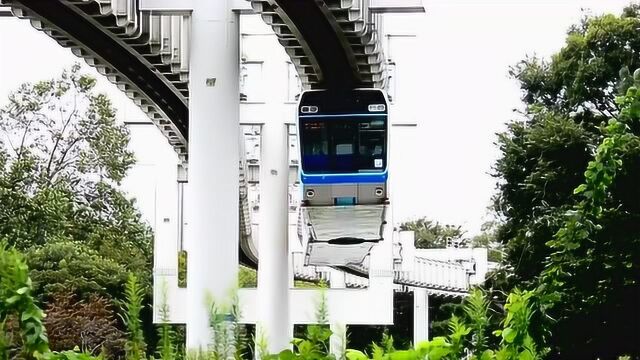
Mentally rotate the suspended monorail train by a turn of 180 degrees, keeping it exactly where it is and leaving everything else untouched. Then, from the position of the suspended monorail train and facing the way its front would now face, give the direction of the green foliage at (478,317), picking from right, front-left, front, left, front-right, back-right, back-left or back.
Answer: back

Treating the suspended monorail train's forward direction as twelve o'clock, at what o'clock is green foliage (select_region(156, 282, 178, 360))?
The green foliage is roughly at 12 o'clock from the suspended monorail train.

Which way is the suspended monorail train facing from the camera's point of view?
toward the camera

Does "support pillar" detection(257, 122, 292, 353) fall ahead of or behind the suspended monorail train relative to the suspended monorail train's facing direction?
behind

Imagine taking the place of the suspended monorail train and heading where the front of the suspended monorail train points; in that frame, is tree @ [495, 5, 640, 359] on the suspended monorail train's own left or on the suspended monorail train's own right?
on the suspended monorail train's own left

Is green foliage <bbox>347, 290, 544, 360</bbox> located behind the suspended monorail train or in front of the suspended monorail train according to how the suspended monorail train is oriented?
in front

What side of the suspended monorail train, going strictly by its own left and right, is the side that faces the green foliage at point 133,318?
front
